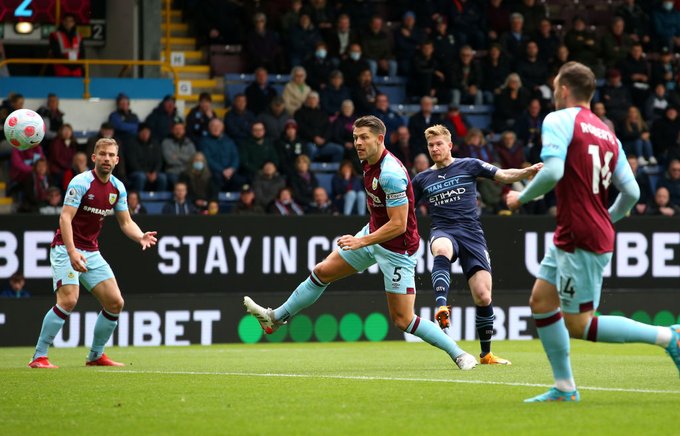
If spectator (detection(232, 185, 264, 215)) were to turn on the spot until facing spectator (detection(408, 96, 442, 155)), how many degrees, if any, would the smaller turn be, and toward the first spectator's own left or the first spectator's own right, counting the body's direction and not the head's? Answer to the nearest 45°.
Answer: approximately 135° to the first spectator's own left

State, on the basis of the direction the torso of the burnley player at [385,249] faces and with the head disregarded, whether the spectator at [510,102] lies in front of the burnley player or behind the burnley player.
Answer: behind

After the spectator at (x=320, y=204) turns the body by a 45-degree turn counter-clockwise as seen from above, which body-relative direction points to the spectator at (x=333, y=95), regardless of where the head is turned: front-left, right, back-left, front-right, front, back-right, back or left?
back-left

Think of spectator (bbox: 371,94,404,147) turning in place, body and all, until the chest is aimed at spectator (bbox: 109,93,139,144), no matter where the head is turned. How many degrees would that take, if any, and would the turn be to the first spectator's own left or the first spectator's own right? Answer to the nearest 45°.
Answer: approximately 90° to the first spectator's own right

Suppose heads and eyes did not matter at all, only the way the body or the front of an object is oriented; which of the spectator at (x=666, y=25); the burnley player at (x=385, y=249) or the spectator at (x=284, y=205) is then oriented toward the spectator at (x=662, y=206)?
the spectator at (x=666, y=25)

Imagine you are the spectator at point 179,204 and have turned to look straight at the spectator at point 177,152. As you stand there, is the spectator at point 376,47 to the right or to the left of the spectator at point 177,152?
right

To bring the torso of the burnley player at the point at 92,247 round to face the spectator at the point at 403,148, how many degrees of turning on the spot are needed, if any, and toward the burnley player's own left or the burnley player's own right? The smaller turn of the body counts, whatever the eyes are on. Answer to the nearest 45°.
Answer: approximately 90° to the burnley player's own left
